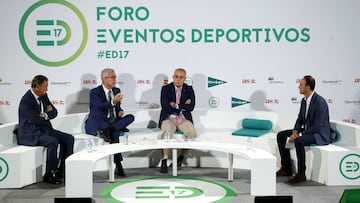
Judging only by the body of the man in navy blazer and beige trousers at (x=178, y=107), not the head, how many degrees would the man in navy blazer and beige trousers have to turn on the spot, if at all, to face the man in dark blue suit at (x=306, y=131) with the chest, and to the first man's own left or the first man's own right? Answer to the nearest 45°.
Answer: approximately 45° to the first man's own left

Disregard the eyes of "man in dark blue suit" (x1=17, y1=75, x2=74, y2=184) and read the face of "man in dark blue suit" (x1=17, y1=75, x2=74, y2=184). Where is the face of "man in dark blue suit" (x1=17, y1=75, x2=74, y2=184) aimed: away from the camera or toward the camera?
toward the camera

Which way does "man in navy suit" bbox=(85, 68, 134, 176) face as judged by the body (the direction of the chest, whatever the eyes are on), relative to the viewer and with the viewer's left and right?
facing the viewer and to the right of the viewer

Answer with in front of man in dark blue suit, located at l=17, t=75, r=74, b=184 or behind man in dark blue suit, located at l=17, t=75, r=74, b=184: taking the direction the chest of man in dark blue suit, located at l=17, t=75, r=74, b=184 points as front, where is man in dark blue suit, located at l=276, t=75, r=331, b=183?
in front

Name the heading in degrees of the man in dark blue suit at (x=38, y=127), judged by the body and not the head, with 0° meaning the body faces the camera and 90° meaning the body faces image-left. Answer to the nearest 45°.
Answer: approximately 315°

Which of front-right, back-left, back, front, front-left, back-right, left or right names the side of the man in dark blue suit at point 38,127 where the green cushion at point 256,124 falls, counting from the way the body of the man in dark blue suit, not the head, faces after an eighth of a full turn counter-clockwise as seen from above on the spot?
front

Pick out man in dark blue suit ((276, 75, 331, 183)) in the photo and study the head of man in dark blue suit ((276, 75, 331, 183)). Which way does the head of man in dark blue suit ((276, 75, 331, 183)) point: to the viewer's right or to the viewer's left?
to the viewer's left

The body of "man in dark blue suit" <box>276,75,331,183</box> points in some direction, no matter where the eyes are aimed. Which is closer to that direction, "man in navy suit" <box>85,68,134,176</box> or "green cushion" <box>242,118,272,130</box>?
the man in navy suit

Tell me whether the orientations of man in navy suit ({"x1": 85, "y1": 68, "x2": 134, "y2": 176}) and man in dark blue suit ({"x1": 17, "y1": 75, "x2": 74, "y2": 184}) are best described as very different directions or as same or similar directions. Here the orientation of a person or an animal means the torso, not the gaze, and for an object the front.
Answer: same or similar directions

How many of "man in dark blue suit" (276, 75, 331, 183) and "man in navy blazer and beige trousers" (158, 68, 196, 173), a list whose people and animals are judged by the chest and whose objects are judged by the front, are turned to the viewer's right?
0

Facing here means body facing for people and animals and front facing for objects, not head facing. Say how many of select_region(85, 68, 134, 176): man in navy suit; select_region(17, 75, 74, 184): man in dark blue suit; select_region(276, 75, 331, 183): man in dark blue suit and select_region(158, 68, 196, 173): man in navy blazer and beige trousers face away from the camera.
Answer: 0

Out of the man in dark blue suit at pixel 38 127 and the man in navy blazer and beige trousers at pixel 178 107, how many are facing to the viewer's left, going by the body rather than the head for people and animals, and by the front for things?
0

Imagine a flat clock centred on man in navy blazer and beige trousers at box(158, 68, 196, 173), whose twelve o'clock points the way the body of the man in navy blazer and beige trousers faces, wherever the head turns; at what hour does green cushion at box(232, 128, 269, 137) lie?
The green cushion is roughly at 9 o'clock from the man in navy blazer and beige trousers.

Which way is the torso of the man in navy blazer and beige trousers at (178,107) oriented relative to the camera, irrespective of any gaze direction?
toward the camera

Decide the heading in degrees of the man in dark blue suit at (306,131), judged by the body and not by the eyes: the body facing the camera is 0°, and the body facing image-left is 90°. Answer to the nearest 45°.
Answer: approximately 45°

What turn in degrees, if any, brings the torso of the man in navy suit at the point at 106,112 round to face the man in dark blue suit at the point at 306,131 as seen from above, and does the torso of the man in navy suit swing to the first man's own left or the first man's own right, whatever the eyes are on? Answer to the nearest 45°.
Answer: approximately 45° to the first man's own left
